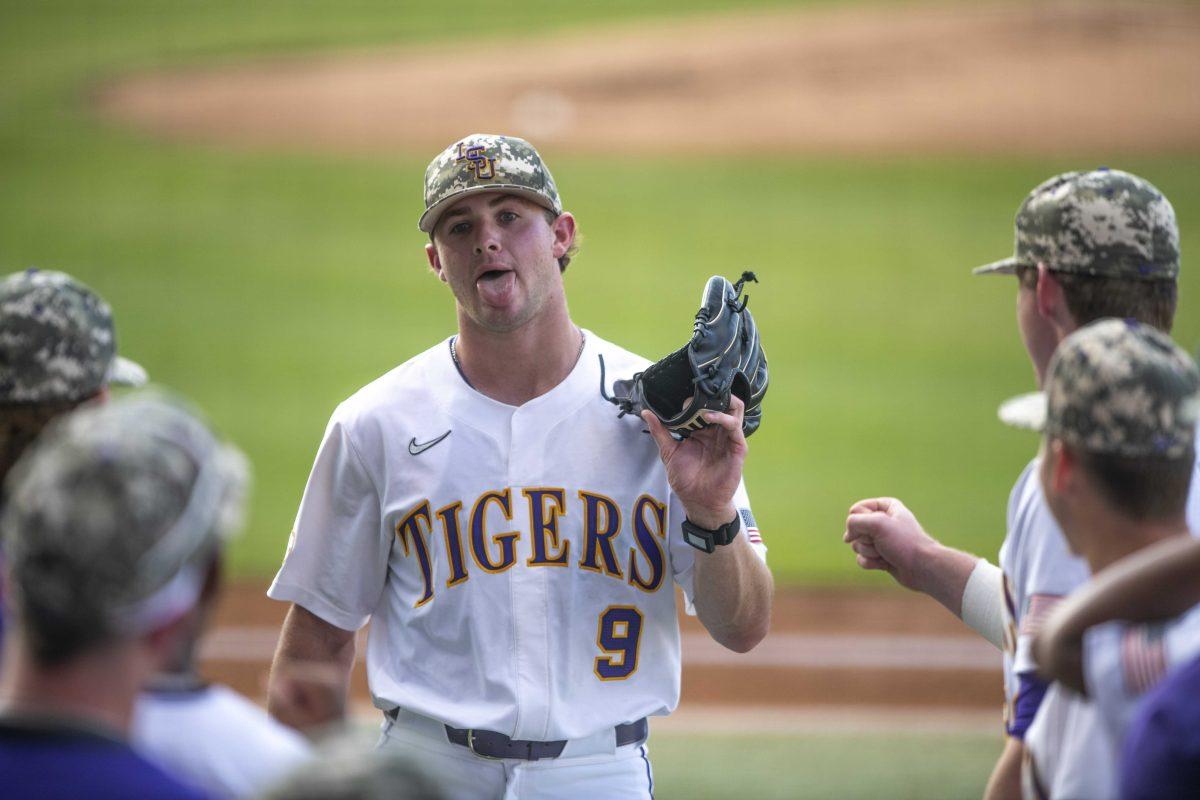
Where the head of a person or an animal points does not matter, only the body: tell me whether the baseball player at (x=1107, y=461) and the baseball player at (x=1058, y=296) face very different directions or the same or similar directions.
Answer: same or similar directions

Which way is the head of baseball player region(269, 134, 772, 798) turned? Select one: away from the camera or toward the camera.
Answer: toward the camera

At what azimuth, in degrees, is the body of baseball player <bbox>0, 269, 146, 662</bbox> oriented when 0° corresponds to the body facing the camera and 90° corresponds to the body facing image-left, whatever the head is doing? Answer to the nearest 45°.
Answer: approximately 225°

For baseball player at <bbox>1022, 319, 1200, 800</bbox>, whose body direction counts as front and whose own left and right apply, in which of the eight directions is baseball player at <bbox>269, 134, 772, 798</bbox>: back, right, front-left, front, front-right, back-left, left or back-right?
front

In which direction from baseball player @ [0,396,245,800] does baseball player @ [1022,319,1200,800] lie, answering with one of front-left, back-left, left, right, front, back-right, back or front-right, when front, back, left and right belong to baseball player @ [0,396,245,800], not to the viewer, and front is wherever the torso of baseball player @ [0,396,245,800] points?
front-right

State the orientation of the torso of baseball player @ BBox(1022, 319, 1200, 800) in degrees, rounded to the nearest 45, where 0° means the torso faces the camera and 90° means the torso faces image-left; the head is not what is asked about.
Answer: approximately 135°

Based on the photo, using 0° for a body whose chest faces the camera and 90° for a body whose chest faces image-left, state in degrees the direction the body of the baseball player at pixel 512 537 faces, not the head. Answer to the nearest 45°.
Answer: approximately 0°

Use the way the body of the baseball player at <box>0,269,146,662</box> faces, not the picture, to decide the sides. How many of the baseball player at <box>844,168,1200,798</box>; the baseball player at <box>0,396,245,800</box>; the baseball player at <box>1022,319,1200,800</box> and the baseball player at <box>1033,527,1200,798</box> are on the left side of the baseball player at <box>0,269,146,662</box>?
0

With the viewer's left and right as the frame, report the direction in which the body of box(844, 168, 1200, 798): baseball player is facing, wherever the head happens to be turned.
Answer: facing away from the viewer and to the left of the viewer

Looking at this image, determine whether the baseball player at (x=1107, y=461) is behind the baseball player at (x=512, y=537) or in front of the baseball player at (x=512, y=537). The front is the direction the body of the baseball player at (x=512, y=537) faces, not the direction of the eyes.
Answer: in front

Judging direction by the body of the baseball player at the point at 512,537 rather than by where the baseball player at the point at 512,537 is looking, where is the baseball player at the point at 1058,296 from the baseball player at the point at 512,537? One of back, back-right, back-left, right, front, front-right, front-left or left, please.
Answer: front-left

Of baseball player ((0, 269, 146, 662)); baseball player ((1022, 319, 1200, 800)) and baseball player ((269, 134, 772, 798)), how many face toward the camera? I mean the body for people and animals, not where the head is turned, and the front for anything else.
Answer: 1

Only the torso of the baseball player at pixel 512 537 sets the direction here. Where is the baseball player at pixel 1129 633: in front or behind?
in front

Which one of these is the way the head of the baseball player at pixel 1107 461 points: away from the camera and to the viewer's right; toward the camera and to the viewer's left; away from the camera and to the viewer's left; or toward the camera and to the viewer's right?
away from the camera and to the viewer's left

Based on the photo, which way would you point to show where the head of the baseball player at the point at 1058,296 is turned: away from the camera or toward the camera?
away from the camera

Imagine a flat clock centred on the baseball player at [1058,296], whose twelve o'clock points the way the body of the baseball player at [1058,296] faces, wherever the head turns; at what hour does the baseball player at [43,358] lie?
the baseball player at [43,358] is roughly at 10 o'clock from the baseball player at [1058,296].

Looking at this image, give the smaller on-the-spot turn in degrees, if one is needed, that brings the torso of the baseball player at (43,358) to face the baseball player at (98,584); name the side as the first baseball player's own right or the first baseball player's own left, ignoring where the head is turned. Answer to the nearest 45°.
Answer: approximately 135° to the first baseball player's own right

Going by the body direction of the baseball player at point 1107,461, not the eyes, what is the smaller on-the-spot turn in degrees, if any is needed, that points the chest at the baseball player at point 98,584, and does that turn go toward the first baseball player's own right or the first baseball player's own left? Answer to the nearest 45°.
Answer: approximately 90° to the first baseball player's own left

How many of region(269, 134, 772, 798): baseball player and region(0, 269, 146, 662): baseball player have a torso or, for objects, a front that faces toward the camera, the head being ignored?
1
